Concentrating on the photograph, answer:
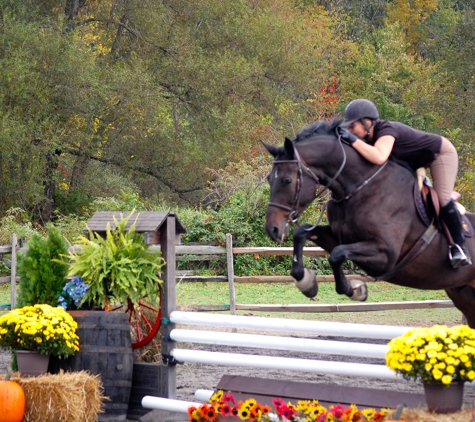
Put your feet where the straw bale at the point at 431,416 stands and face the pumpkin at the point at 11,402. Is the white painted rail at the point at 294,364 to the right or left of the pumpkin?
right

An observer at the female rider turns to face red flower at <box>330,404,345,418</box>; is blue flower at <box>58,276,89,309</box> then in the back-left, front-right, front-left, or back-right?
front-right

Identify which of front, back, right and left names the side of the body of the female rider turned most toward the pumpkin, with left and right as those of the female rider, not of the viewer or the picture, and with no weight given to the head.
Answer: front

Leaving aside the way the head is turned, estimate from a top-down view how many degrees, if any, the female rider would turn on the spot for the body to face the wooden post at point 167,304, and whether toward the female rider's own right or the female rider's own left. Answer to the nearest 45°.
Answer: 0° — they already face it

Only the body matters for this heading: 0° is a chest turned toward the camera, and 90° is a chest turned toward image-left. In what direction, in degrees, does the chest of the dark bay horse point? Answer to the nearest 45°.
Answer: approximately 45°

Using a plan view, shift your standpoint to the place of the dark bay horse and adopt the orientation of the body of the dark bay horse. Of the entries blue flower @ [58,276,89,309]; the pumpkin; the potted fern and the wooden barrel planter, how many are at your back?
0

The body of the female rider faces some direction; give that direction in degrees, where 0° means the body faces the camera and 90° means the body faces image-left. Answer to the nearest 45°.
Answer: approximately 90°
